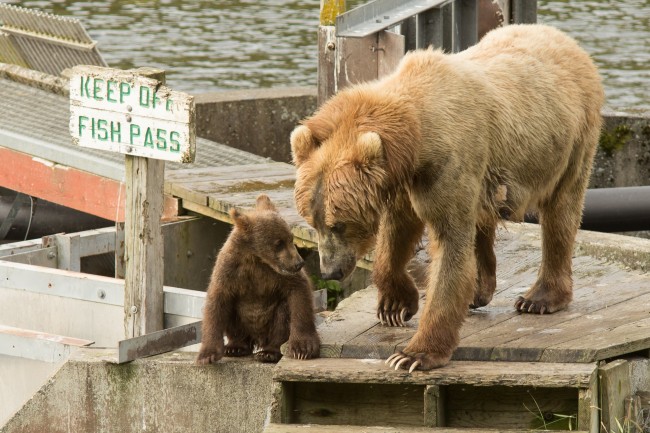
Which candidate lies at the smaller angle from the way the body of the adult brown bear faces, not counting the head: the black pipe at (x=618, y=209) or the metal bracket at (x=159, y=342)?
the metal bracket

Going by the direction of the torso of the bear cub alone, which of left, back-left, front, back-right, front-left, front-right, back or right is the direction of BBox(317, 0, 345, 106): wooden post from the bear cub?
back

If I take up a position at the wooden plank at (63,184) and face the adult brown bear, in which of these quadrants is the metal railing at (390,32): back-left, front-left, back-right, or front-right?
front-left

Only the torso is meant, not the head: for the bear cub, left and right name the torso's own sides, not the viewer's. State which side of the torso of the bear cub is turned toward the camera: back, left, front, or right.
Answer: front

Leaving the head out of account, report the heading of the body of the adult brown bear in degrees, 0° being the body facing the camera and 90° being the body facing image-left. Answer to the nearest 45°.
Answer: approximately 45°

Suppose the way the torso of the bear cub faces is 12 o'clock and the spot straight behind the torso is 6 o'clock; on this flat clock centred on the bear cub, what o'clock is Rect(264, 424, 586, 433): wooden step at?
The wooden step is roughly at 11 o'clock from the bear cub.

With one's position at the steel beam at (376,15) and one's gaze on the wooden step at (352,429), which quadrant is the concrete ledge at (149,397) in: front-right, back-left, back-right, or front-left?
front-right

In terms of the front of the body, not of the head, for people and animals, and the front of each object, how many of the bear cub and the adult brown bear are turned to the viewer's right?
0

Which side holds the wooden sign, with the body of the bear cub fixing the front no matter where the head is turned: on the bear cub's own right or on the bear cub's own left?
on the bear cub's own right

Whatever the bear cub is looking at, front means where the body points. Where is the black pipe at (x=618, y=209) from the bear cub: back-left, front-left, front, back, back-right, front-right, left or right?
back-left

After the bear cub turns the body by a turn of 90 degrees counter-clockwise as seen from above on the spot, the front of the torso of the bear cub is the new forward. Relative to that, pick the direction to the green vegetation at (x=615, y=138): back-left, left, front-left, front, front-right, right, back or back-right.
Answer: front-left
